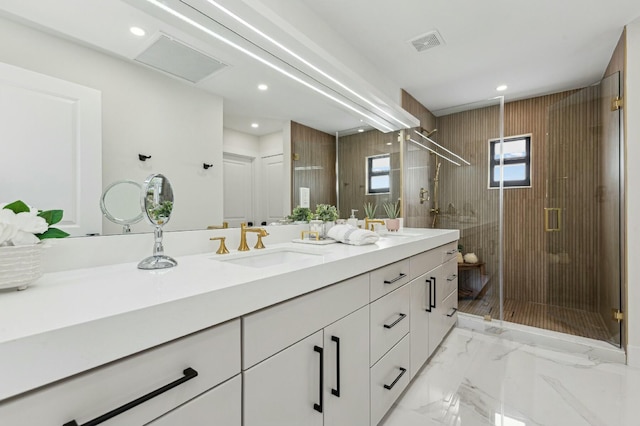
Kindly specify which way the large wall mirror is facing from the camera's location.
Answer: facing the viewer and to the right of the viewer

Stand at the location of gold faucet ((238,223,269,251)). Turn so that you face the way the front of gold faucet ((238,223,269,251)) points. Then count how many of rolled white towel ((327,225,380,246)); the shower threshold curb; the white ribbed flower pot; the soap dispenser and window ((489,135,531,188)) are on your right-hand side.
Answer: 1

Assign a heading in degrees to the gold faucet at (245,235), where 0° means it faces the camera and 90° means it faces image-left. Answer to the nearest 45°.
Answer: approximately 315°

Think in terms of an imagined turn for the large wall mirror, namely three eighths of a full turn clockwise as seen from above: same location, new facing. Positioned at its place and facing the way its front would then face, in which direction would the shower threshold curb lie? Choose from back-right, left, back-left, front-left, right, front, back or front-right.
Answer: back

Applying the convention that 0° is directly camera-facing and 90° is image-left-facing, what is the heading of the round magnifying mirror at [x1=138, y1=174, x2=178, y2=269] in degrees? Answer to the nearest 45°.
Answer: approximately 315°

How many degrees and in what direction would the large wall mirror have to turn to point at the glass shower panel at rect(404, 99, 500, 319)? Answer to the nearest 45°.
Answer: approximately 45° to its left

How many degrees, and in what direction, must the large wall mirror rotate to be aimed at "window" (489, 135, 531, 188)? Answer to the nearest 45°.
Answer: approximately 45° to its left
